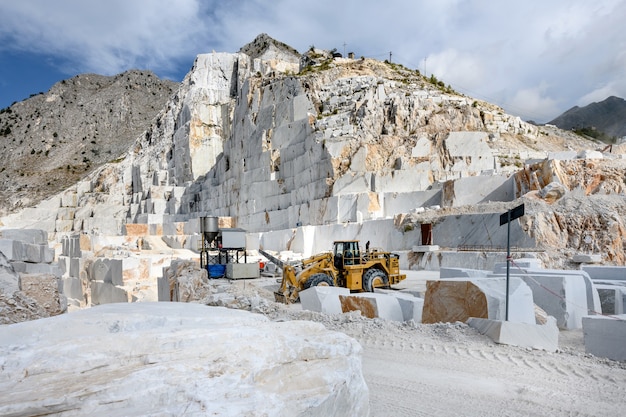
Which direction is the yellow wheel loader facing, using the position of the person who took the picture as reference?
facing to the left of the viewer

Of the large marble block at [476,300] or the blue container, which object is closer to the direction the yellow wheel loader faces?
the blue container

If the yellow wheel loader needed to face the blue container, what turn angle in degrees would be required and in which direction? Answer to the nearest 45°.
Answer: approximately 45° to its right

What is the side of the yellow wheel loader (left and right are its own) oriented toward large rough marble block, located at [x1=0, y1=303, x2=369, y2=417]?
left

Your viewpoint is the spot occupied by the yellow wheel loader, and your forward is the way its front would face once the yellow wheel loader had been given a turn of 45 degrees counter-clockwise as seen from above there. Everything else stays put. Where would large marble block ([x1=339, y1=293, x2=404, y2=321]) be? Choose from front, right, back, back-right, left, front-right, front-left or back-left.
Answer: front-left

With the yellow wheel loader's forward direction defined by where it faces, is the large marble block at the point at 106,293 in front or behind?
in front

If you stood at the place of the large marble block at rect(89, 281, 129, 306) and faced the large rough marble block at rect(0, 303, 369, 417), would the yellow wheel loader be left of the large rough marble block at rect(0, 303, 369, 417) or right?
left

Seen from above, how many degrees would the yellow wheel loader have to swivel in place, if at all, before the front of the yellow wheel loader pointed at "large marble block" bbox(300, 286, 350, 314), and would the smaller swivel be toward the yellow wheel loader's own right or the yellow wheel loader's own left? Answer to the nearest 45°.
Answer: approximately 90° to the yellow wheel loader's own left
